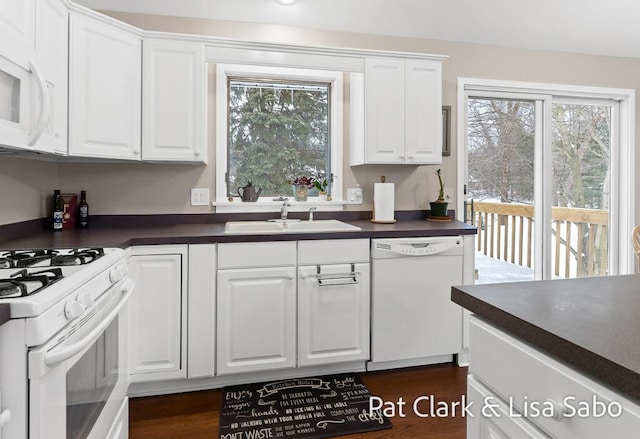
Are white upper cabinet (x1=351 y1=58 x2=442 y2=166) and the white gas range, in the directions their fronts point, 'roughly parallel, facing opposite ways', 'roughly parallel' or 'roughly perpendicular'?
roughly perpendicular

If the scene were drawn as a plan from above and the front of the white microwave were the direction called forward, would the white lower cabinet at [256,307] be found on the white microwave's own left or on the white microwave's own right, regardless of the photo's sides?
on the white microwave's own left

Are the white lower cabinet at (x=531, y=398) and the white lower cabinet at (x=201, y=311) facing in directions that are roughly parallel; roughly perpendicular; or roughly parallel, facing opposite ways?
roughly perpendicular

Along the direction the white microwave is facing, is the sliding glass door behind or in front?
in front

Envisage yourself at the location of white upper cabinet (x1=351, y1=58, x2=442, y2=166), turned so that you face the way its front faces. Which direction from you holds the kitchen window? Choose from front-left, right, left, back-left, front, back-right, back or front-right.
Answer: right

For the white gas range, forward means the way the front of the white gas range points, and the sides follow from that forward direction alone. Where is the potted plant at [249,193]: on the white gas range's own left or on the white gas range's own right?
on the white gas range's own left

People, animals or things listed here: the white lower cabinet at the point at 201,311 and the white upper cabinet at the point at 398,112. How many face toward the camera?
2

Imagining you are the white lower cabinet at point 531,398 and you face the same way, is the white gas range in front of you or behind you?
in front

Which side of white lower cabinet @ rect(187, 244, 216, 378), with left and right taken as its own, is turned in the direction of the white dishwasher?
left

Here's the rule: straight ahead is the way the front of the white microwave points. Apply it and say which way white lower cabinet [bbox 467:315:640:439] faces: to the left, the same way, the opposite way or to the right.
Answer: the opposite way

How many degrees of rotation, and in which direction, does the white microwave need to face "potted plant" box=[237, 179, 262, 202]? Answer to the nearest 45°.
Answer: approximately 90° to its left

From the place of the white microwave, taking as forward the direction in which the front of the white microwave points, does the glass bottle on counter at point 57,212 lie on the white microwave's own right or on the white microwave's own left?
on the white microwave's own left

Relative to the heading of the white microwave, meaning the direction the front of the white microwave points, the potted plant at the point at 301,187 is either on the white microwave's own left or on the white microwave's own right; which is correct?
on the white microwave's own left

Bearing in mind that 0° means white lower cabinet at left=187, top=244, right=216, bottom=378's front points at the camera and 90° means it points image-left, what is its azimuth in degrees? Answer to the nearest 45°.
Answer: approximately 0°

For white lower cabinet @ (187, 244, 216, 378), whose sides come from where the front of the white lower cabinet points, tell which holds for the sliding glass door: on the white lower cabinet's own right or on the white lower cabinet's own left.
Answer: on the white lower cabinet's own left

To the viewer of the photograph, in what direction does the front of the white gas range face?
facing the viewer and to the right of the viewer
